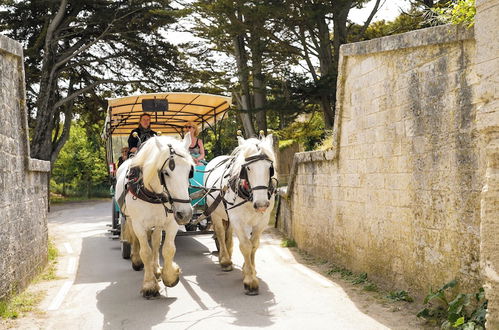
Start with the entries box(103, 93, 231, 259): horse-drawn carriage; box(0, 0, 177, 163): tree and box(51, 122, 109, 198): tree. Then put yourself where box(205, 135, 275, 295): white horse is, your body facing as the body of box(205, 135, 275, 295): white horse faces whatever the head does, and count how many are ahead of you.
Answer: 0

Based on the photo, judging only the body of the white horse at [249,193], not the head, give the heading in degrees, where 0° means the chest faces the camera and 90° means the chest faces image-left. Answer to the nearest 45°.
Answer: approximately 315°

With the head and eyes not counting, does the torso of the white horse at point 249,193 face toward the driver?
no

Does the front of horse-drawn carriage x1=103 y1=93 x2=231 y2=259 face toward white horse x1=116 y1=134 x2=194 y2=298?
yes

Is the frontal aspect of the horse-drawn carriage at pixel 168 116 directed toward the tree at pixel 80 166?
no

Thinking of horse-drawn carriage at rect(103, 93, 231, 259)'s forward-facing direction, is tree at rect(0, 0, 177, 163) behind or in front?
behind

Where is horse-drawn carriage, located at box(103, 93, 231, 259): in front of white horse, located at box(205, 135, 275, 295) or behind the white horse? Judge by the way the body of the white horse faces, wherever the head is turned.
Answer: behind

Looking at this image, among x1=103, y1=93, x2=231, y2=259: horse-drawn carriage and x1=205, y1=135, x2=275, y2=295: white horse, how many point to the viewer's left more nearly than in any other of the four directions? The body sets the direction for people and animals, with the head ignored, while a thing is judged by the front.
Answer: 0

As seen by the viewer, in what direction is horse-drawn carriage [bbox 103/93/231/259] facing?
toward the camera

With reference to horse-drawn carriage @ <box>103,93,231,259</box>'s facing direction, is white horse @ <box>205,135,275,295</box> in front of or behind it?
in front

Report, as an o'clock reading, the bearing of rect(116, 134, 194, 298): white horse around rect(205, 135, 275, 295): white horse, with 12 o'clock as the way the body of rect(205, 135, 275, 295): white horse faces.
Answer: rect(116, 134, 194, 298): white horse is roughly at 4 o'clock from rect(205, 135, 275, 295): white horse.

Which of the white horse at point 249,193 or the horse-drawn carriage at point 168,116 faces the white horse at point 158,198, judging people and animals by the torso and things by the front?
the horse-drawn carriage

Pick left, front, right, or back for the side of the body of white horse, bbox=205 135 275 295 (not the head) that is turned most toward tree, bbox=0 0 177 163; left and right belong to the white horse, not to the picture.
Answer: back
